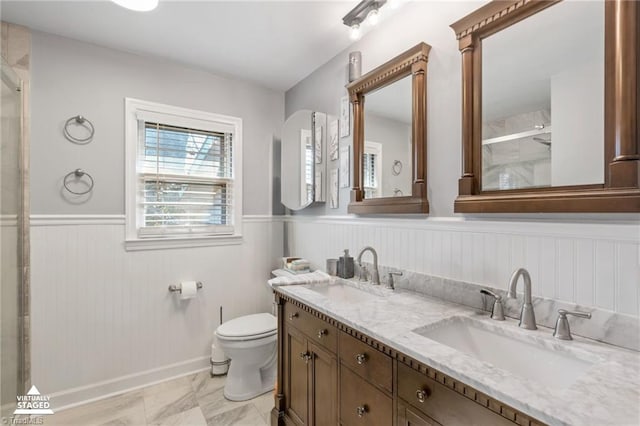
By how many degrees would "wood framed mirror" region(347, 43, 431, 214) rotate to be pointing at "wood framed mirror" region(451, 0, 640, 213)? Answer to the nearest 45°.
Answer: approximately 90° to its left

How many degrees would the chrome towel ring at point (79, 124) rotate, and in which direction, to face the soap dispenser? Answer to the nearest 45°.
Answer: approximately 45° to its left

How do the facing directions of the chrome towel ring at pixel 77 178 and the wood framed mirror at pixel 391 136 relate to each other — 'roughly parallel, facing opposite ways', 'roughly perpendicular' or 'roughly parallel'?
roughly perpendicular

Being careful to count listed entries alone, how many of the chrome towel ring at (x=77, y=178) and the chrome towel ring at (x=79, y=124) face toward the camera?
2

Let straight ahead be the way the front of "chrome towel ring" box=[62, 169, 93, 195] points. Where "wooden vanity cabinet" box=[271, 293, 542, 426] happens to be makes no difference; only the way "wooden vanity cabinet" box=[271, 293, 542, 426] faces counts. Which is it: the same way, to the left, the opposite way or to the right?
to the right

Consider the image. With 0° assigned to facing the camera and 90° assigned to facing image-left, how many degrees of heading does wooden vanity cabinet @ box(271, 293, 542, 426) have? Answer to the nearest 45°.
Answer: approximately 45°

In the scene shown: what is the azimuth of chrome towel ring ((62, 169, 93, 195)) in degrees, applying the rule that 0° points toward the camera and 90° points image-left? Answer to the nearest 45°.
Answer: approximately 0°
